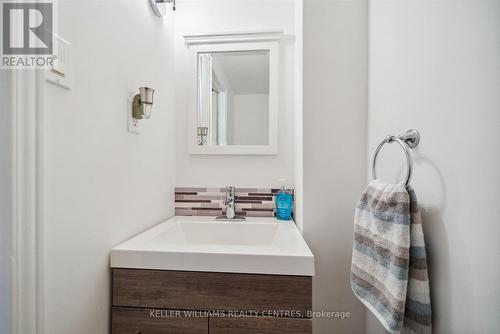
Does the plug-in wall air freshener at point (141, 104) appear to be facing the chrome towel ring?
yes

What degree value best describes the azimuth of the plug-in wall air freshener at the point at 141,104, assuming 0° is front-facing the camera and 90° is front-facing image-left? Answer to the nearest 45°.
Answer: approximately 315°

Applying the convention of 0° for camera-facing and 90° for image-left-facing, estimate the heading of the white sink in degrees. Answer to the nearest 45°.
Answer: approximately 0°

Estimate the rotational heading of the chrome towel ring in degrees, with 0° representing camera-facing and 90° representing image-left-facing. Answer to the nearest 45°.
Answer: approximately 45°

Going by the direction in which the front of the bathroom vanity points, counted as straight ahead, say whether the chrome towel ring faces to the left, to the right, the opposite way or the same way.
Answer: to the right

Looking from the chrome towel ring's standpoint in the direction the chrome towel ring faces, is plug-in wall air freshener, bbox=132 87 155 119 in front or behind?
in front
